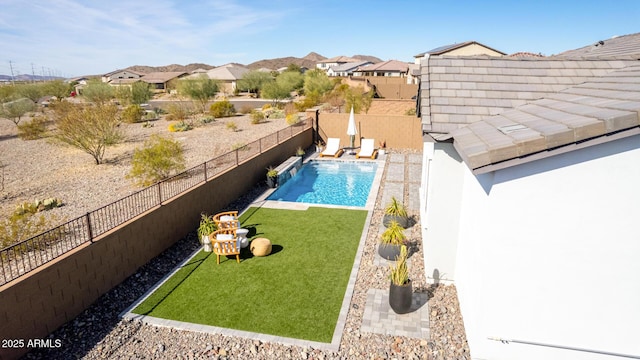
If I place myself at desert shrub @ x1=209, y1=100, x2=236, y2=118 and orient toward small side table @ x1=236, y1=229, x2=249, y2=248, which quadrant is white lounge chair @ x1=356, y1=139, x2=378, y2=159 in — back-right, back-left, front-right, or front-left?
front-left

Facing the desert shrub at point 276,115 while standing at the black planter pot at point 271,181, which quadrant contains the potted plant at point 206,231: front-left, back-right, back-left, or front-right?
back-left

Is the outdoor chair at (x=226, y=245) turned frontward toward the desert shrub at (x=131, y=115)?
no

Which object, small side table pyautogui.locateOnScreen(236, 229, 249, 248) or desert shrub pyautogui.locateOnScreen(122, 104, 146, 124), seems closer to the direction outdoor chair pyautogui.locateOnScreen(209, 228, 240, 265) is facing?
the small side table
